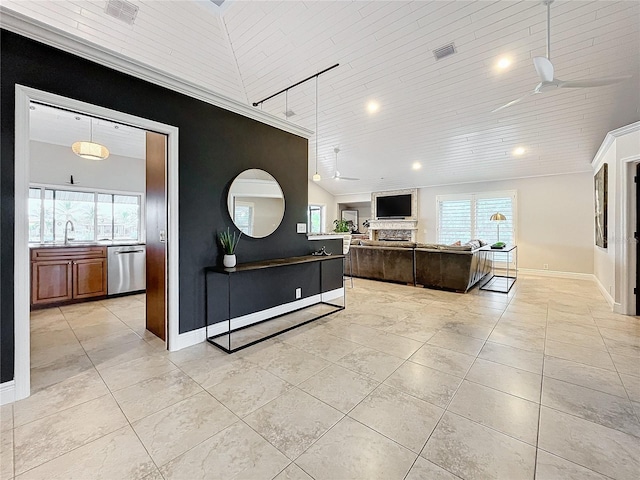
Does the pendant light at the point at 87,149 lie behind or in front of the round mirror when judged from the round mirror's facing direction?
behind

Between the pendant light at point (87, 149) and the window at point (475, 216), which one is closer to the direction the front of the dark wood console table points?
the window

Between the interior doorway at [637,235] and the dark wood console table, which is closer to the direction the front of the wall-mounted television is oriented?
the dark wood console table

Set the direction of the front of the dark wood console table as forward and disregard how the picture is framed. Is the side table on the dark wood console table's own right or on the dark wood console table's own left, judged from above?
on the dark wood console table's own left

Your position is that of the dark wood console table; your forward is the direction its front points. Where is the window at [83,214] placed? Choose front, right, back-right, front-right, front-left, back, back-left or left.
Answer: back

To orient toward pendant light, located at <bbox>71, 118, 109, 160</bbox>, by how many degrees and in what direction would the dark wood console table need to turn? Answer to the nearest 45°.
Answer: approximately 135° to its right

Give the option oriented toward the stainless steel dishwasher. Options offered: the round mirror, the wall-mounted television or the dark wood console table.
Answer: the wall-mounted television

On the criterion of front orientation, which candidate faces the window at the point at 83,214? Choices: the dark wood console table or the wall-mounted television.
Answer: the wall-mounted television

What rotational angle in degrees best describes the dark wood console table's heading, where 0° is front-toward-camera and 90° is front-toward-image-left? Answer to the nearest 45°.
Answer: approximately 315°

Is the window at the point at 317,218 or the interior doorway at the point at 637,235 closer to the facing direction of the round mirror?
the interior doorway

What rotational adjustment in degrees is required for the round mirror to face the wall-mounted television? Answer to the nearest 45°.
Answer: approximately 90° to its left
